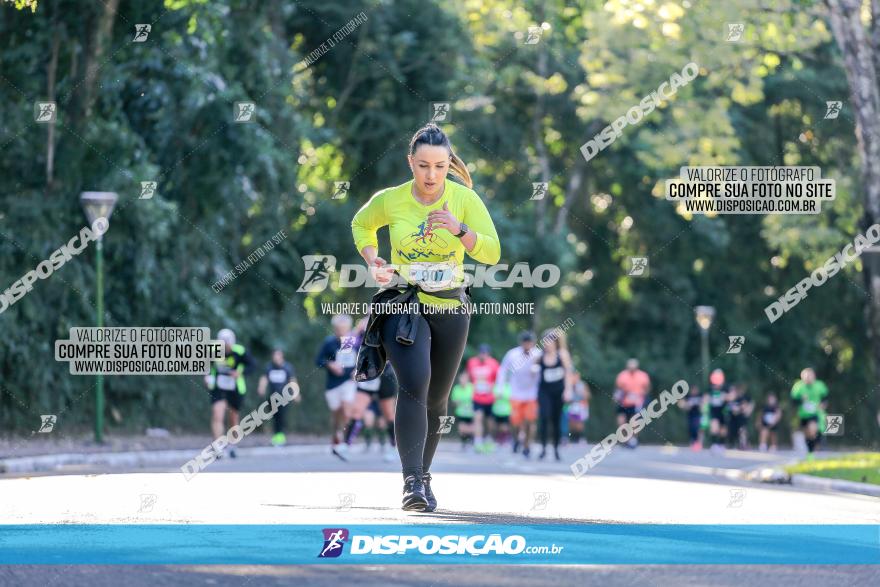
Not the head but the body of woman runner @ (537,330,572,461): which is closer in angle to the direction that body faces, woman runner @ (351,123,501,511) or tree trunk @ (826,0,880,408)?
the woman runner

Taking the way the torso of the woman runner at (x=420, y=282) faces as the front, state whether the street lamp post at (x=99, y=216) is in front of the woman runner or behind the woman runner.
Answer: behind

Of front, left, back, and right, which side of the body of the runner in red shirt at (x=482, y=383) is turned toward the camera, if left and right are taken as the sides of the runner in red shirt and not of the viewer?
front

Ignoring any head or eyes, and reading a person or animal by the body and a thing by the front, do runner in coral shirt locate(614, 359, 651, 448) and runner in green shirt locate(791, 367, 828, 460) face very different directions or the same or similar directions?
same or similar directions

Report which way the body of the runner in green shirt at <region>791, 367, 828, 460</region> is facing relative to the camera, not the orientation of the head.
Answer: toward the camera

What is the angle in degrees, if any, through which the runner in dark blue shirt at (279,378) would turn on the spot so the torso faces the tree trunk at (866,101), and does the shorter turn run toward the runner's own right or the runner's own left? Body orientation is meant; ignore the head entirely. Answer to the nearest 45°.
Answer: approximately 45° to the runner's own left

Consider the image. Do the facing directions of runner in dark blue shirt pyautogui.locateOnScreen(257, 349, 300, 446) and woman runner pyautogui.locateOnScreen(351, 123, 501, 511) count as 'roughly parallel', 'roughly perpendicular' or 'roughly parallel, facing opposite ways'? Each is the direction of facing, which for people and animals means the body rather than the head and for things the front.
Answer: roughly parallel

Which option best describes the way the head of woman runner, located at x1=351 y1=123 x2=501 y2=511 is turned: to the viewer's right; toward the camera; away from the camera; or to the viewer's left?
toward the camera

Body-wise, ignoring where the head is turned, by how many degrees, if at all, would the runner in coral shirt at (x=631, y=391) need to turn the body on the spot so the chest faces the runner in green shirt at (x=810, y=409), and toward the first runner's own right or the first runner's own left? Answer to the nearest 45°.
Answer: approximately 45° to the first runner's own left

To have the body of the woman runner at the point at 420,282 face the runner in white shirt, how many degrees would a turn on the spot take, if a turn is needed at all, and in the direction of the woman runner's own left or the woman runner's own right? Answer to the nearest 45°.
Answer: approximately 180°

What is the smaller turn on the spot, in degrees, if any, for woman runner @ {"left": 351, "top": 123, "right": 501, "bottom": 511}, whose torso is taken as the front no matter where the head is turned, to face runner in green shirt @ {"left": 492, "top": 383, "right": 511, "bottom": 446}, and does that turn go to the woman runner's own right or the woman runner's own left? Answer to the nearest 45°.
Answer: approximately 180°

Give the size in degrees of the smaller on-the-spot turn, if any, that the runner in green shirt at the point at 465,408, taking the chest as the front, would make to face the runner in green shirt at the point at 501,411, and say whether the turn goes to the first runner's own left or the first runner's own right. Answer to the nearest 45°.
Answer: approximately 45° to the first runner's own left

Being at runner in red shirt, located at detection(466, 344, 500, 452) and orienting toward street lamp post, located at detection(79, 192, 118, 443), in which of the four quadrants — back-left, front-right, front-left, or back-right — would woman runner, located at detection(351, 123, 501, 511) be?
front-left

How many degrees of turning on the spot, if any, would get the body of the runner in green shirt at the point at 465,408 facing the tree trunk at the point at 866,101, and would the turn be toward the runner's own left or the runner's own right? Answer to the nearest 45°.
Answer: approximately 45° to the runner's own left

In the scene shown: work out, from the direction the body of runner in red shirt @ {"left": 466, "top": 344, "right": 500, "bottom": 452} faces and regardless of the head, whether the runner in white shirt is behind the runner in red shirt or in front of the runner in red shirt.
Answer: in front

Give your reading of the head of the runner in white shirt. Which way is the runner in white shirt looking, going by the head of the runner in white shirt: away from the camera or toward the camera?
toward the camera
